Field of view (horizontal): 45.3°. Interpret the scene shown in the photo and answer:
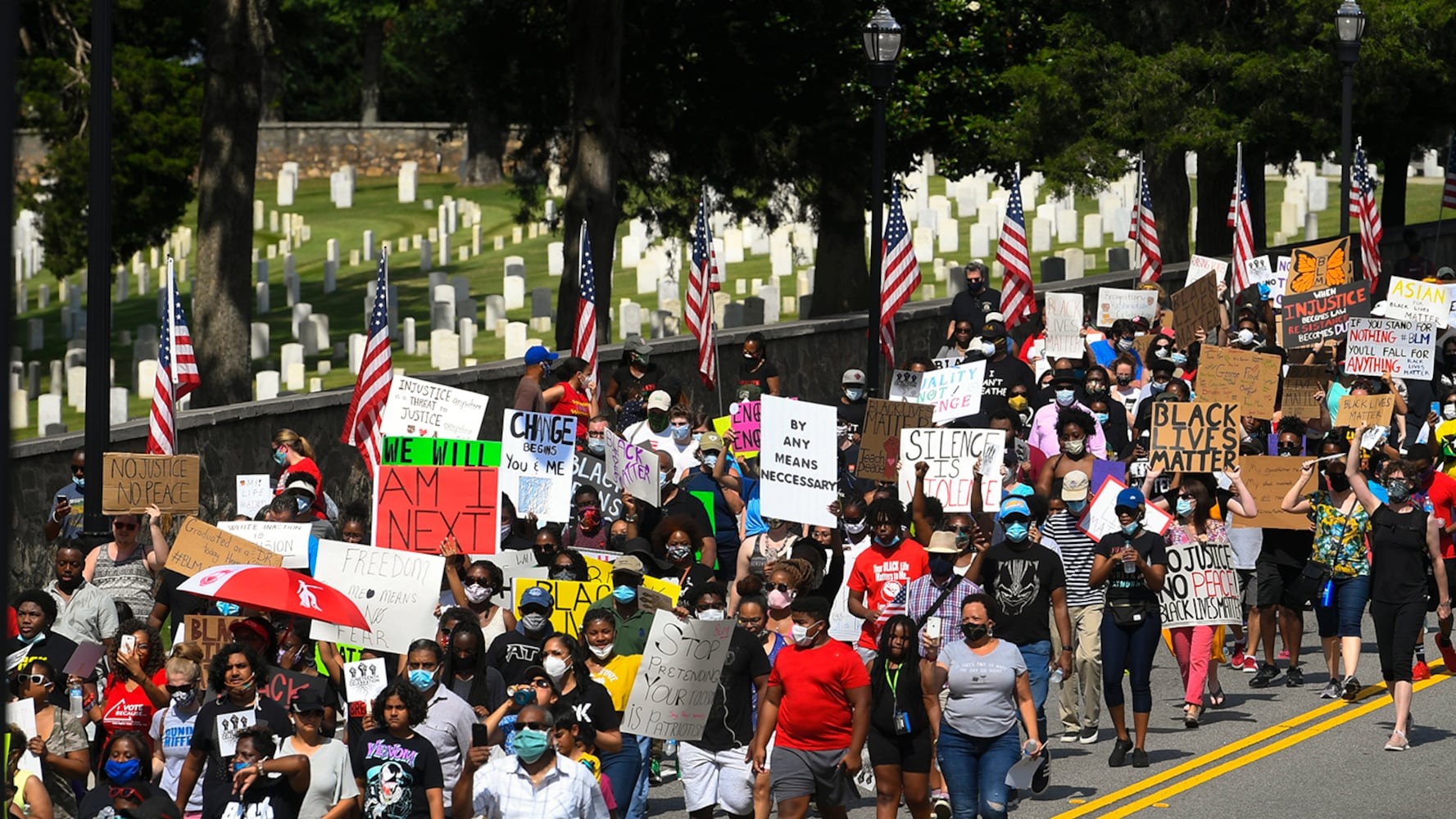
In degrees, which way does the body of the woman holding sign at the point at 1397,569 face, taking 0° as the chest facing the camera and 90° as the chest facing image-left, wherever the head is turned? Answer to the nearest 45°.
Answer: approximately 0°
